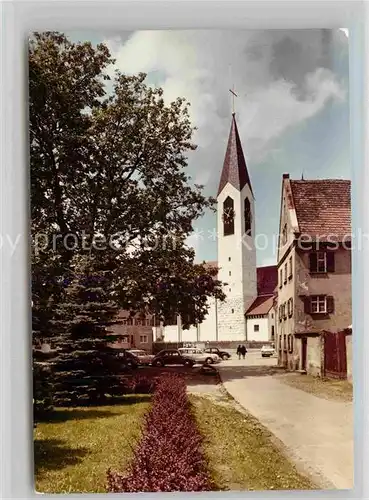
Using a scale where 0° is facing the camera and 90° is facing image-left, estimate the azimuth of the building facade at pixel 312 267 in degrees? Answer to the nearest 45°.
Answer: approximately 0°

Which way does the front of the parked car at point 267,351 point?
toward the camera

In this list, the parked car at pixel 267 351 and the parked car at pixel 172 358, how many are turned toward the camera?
1
